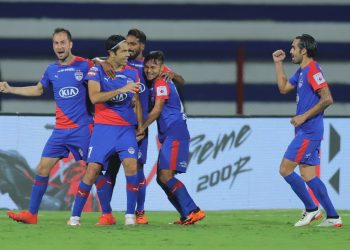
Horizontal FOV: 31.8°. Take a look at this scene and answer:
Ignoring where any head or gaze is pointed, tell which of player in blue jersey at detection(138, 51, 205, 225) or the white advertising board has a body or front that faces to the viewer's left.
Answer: the player in blue jersey

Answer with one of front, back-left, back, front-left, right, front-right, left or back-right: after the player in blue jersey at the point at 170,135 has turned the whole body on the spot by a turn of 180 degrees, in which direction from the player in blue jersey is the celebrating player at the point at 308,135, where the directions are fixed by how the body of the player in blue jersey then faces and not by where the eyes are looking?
front

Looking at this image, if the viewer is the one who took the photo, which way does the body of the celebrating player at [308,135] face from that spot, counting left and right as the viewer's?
facing to the left of the viewer

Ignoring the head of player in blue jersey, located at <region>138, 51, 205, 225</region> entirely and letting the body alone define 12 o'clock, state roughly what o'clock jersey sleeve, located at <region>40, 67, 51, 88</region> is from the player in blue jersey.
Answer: The jersey sleeve is roughly at 12 o'clock from the player in blue jersey.

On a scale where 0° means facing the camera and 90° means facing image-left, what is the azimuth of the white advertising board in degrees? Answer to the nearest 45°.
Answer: approximately 0°

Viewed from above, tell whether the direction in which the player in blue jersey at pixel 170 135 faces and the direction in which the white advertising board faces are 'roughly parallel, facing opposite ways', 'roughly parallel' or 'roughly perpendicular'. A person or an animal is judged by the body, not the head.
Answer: roughly perpendicular

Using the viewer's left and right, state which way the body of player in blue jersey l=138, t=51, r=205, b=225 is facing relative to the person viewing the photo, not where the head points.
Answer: facing to the left of the viewer
